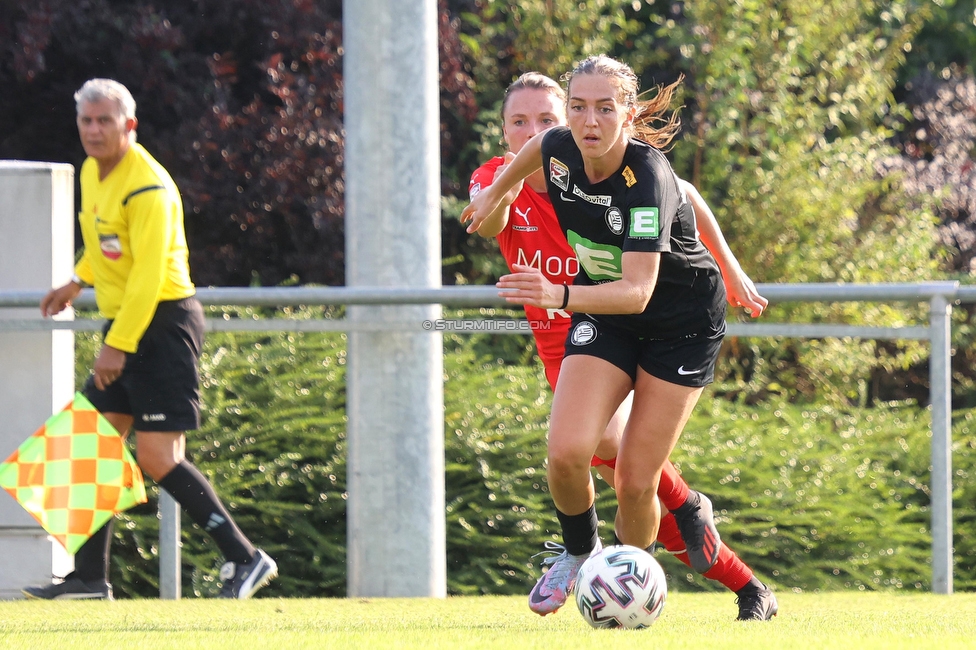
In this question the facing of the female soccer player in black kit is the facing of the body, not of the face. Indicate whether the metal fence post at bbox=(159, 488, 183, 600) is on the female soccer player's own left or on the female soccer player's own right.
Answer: on the female soccer player's own right

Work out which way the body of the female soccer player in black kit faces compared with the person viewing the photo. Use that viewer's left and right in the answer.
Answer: facing the viewer and to the left of the viewer

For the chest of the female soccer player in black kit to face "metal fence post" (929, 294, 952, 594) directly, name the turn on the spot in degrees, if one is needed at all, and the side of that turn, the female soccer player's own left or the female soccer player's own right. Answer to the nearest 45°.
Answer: approximately 180°
